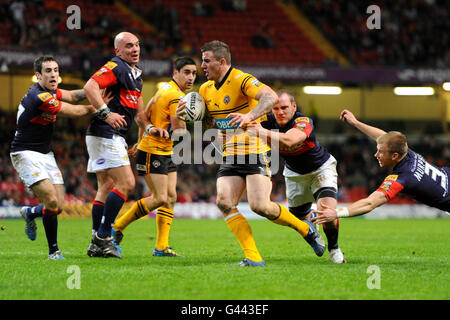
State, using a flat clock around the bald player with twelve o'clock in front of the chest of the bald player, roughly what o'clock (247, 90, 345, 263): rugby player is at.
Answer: The rugby player is roughly at 11 o'clock from the bald player.

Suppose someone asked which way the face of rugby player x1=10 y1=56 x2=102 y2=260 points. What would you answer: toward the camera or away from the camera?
toward the camera

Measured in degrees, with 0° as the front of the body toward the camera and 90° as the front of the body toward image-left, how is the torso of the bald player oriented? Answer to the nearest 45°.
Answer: approximately 315°

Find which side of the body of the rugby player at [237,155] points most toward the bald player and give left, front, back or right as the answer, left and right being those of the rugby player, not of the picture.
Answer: right

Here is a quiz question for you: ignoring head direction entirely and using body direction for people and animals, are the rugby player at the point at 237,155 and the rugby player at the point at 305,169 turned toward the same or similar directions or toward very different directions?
same or similar directions

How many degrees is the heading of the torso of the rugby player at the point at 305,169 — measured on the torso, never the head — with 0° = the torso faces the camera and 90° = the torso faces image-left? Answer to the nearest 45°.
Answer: approximately 45°

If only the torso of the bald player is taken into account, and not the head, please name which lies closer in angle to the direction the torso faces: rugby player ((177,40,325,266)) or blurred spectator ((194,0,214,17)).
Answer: the rugby player

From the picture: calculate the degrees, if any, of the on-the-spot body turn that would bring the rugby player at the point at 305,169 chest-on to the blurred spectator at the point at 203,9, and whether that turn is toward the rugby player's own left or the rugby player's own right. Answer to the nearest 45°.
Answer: approximately 135° to the rugby player's own right

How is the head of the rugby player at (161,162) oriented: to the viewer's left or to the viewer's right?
to the viewer's right

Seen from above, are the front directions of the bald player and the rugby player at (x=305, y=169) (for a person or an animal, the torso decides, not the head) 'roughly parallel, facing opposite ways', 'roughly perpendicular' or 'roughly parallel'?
roughly perpendicular

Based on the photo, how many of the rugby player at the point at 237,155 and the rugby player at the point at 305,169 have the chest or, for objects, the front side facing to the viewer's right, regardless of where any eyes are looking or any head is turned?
0

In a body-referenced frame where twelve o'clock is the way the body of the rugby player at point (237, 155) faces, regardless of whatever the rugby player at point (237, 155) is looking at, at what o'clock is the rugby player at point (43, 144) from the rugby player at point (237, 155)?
the rugby player at point (43, 144) is roughly at 2 o'clock from the rugby player at point (237, 155).

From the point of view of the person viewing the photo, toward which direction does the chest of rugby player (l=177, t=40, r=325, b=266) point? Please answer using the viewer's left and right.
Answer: facing the viewer and to the left of the viewer
